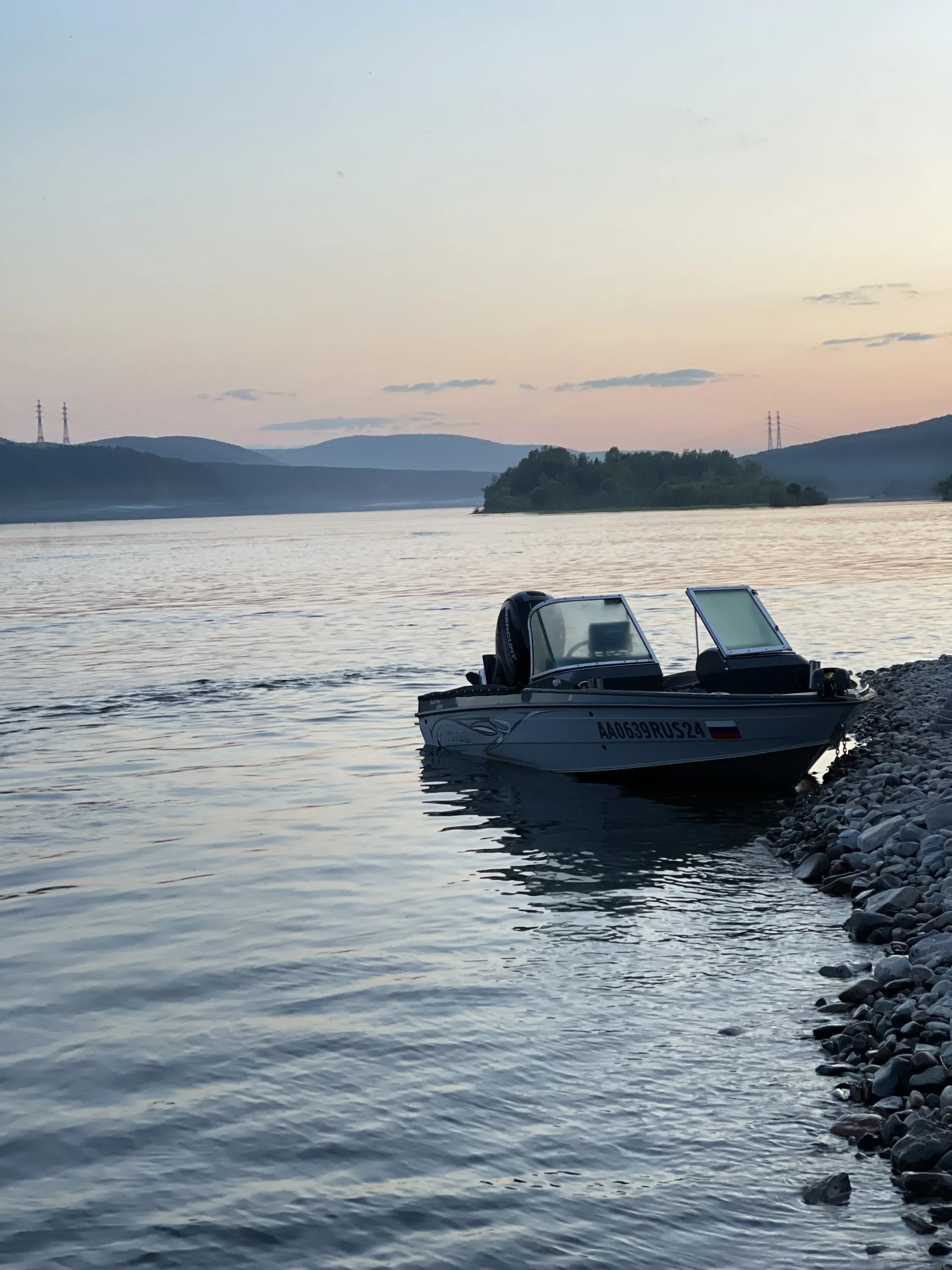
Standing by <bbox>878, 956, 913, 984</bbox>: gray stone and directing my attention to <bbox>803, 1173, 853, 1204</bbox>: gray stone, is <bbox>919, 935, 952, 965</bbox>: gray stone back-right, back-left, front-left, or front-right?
back-left

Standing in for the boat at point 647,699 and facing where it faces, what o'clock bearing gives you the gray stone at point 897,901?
The gray stone is roughly at 1 o'clock from the boat.

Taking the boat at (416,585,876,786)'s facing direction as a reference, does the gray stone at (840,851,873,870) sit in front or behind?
in front

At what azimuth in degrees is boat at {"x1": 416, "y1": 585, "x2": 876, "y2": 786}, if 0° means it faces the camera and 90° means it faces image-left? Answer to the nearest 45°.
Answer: approximately 315°

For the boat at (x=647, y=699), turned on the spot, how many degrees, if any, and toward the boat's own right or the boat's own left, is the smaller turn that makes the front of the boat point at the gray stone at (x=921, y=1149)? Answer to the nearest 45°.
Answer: approximately 45° to the boat's own right

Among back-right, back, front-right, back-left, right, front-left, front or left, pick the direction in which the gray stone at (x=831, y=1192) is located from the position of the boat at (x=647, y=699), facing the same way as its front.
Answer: front-right

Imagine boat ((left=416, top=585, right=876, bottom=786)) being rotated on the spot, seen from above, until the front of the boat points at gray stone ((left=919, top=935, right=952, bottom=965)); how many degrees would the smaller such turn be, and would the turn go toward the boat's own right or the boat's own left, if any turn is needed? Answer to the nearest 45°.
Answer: approximately 45° to the boat's own right

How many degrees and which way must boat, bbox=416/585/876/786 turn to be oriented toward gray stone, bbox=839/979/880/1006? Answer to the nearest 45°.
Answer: approximately 45° to its right
